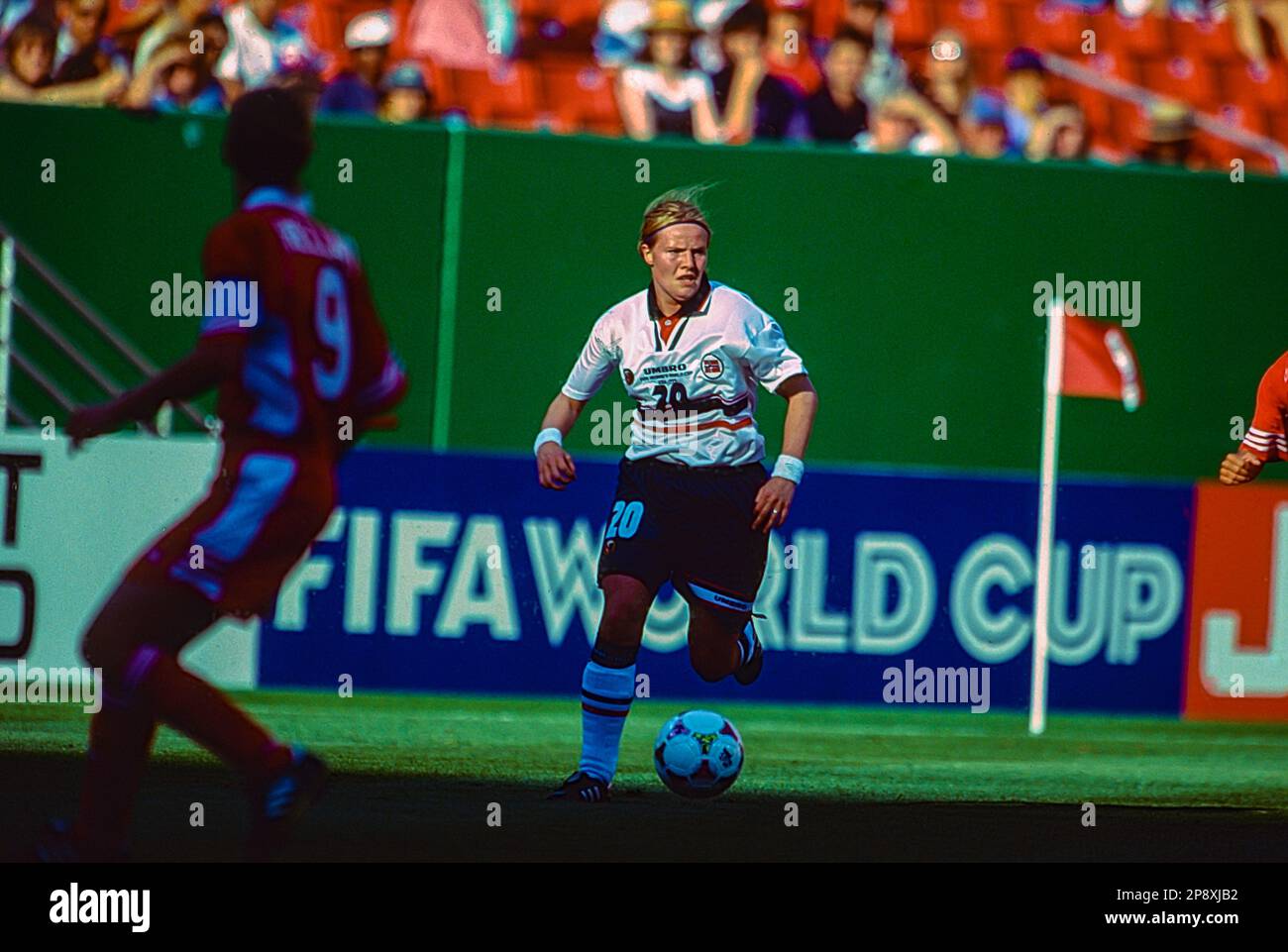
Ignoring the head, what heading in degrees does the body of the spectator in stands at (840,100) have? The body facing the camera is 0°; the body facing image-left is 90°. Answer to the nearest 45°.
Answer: approximately 0°

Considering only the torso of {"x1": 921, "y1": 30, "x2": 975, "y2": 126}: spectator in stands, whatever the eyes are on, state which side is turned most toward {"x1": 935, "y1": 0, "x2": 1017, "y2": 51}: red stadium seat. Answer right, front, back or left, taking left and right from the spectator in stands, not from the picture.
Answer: back

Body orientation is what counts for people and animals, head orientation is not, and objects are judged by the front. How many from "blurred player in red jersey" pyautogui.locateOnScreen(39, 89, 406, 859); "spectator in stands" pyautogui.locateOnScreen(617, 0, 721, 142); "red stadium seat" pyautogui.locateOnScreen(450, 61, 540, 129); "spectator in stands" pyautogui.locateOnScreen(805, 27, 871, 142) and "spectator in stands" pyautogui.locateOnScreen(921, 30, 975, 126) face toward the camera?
4

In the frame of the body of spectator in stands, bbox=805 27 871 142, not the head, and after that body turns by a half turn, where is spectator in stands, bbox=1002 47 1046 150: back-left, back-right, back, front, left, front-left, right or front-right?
front-right

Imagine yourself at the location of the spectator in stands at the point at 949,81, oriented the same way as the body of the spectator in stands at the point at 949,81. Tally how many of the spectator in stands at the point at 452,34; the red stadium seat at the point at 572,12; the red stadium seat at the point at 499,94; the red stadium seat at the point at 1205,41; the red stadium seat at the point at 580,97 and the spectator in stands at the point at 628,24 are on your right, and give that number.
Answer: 5

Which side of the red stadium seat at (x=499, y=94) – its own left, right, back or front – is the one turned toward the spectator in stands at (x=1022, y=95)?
left

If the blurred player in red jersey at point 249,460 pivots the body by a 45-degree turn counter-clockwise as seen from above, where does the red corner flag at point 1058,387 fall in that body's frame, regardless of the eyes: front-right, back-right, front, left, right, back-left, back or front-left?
back-right

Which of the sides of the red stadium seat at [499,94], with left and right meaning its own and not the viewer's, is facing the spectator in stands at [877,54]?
left

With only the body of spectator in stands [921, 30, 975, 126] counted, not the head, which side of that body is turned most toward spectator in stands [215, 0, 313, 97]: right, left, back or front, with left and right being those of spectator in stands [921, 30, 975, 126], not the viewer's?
right

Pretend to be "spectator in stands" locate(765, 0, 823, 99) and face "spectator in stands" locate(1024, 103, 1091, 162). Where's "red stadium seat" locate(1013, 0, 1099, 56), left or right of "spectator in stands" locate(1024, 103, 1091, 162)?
left
